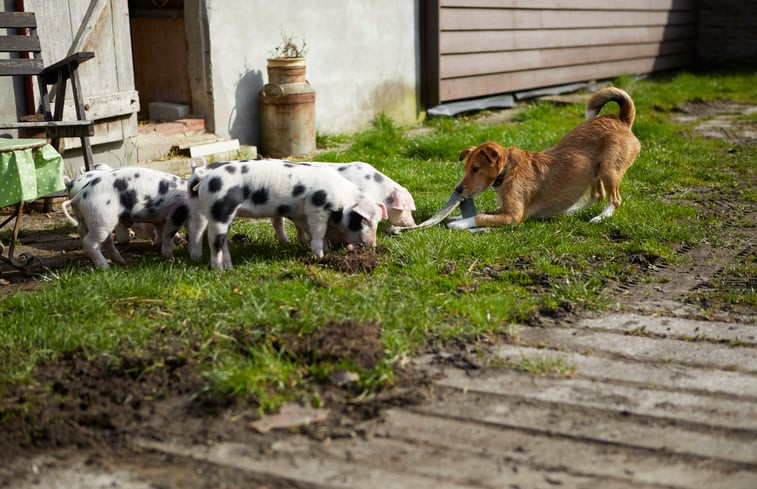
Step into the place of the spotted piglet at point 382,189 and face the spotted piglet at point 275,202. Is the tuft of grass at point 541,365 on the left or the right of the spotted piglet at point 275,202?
left

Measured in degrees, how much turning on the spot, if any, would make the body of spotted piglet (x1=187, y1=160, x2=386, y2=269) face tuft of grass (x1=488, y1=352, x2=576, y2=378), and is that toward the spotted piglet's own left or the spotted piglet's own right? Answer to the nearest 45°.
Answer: approximately 45° to the spotted piglet's own right

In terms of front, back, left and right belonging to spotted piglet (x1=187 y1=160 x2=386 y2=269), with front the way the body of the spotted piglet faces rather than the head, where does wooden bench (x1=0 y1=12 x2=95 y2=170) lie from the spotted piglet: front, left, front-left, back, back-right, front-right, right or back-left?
back-left

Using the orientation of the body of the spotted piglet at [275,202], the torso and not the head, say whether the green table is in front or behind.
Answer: behind

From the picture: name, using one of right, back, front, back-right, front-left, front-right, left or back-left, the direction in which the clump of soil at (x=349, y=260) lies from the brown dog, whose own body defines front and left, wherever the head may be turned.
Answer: front-left

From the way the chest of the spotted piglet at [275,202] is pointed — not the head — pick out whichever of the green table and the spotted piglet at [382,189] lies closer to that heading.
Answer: the spotted piglet

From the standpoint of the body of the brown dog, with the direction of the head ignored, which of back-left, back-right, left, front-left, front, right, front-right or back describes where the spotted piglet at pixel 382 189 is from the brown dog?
front-left

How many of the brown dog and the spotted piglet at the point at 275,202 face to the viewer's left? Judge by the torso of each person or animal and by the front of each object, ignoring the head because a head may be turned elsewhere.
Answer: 1

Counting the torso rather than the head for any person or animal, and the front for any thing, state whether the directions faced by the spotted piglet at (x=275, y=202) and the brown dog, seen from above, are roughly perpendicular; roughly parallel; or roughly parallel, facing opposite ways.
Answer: roughly parallel, facing opposite ways

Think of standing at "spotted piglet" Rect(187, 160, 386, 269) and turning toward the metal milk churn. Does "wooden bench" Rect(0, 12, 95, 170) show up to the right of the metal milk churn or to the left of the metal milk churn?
left

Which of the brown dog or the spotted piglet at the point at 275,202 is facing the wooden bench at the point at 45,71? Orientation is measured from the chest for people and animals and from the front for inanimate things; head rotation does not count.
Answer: the brown dog

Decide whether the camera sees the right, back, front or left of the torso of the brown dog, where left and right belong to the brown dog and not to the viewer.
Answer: left

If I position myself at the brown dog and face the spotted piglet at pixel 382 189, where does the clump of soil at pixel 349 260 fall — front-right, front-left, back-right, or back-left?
front-left

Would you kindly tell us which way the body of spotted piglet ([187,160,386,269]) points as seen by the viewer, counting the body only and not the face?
to the viewer's right
